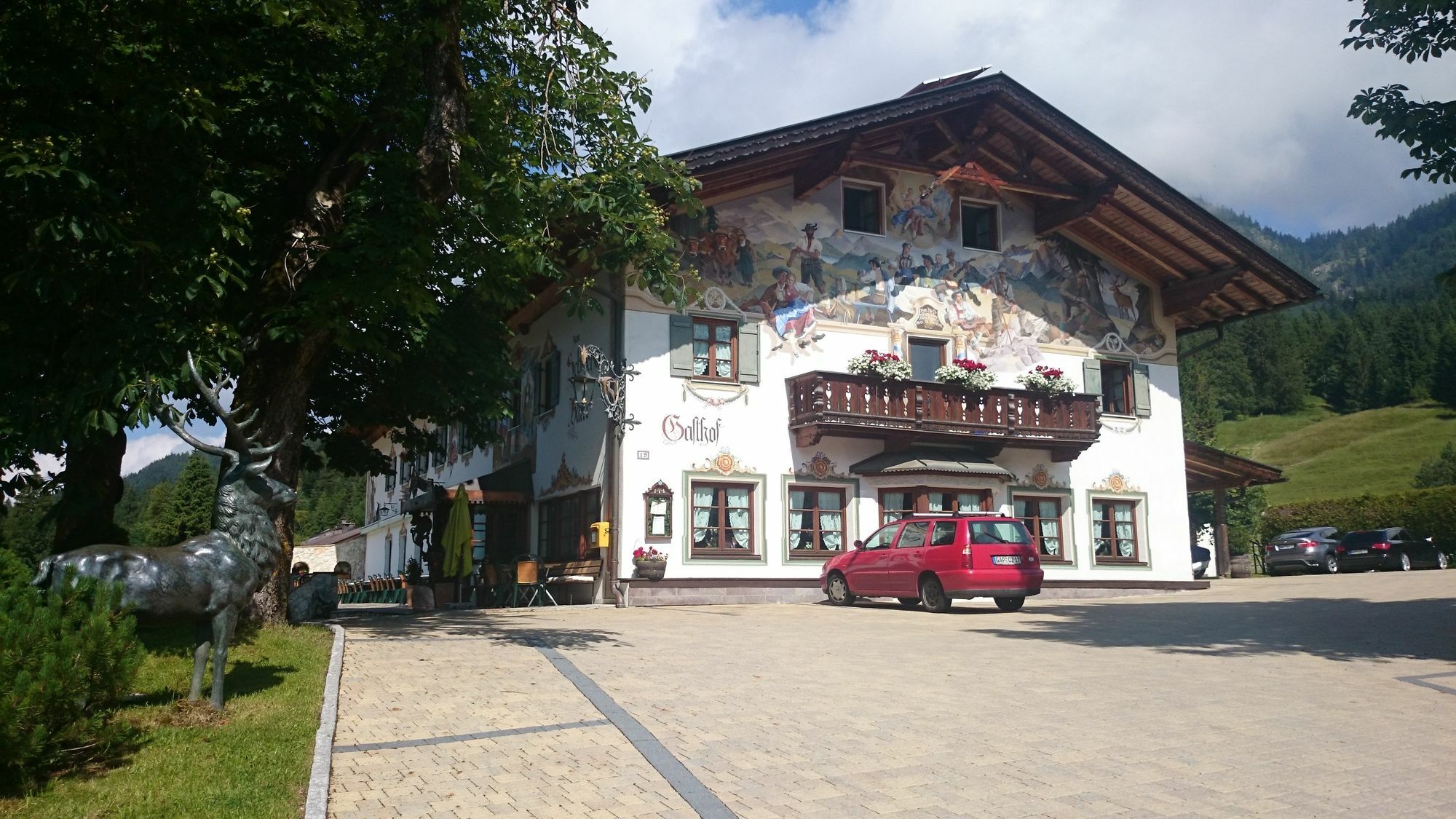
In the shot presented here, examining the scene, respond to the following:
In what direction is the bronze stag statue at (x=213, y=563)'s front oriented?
to the viewer's right

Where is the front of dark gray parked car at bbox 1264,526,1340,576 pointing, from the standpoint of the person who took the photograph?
facing away from the viewer and to the right of the viewer

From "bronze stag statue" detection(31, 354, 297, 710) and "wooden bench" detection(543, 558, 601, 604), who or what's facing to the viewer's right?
the bronze stag statue

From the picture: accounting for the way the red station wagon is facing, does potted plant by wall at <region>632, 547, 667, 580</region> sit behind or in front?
in front

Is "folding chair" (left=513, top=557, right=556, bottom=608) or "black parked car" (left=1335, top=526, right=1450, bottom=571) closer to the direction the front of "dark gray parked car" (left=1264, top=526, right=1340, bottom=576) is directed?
the black parked car

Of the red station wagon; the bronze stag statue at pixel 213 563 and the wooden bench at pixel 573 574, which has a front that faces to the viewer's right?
the bronze stag statue

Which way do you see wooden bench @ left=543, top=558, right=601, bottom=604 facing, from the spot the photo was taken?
facing the viewer and to the left of the viewer

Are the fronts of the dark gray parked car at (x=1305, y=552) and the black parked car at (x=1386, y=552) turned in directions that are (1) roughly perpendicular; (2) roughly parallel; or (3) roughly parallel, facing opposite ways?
roughly parallel

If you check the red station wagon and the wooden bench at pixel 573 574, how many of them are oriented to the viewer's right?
0

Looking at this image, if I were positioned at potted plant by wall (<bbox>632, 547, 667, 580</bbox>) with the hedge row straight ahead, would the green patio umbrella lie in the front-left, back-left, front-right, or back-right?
back-left

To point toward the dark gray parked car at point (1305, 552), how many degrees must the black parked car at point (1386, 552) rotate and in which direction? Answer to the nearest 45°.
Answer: approximately 135° to its left

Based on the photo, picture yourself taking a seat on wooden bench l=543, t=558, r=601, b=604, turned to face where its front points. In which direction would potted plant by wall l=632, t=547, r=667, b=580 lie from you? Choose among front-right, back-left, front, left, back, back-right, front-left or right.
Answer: left

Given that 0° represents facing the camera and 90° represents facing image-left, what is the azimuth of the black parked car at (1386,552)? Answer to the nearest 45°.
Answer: approximately 225°

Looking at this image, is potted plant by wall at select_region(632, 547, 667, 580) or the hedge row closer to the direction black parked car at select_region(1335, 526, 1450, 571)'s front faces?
the hedge row
